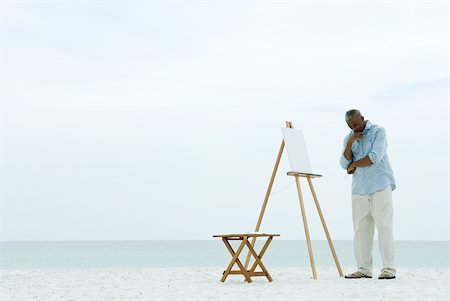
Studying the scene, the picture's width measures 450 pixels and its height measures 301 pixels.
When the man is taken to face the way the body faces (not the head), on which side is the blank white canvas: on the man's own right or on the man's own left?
on the man's own right

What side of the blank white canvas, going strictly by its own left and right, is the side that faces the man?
front

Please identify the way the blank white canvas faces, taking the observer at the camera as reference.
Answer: facing the viewer and to the right of the viewer

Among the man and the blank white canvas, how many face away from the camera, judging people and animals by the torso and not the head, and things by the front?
0

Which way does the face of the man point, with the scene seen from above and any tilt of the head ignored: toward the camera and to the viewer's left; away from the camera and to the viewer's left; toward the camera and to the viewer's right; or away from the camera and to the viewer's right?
toward the camera and to the viewer's left

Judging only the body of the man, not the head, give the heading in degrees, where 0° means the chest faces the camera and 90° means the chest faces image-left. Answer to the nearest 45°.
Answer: approximately 45°
